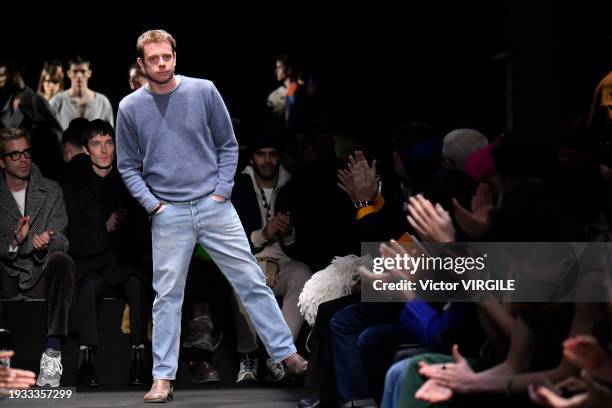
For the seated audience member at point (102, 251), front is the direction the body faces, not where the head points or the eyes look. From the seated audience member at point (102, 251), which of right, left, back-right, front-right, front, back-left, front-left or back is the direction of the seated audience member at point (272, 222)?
left

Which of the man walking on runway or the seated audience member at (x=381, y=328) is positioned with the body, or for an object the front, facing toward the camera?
the man walking on runway

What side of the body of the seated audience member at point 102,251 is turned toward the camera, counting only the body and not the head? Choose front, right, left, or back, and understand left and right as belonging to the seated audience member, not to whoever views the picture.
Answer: front

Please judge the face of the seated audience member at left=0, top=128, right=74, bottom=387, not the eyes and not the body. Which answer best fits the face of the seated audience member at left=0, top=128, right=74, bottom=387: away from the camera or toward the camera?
toward the camera

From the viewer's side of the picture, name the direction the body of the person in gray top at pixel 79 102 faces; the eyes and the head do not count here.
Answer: toward the camera

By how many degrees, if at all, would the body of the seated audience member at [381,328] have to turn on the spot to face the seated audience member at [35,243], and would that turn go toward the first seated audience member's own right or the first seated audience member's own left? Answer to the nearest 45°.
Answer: approximately 45° to the first seated audience member's own right

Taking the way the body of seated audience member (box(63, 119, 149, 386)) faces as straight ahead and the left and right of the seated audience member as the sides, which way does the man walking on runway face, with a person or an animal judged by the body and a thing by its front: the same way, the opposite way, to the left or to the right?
the same way

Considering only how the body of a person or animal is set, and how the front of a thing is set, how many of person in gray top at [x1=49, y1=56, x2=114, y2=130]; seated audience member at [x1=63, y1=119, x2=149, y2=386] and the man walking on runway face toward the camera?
3

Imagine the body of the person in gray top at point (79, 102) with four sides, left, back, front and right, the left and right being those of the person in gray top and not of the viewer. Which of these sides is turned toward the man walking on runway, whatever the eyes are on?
front

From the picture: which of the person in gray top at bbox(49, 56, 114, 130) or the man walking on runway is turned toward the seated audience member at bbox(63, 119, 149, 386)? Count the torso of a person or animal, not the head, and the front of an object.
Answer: the person in gray top at bbox(49, 56, 114, 130)

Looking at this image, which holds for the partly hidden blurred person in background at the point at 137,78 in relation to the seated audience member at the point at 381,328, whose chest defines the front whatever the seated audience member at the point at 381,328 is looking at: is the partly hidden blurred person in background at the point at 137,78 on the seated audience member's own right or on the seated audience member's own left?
on the seated audience member's own right

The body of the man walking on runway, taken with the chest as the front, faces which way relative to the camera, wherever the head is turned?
toward the camera

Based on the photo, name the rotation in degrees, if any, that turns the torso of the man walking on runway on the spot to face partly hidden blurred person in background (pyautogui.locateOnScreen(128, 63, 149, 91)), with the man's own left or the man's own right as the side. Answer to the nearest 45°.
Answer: approximately 180°

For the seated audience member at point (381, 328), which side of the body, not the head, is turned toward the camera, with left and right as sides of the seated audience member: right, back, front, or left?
left

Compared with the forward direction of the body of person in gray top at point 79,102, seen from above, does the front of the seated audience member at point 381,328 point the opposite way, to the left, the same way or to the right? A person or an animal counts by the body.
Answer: to the right
